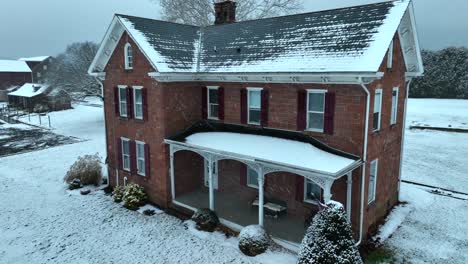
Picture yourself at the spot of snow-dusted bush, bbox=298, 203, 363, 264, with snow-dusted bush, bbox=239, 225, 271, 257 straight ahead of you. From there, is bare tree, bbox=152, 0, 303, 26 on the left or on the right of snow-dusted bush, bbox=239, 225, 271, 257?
right

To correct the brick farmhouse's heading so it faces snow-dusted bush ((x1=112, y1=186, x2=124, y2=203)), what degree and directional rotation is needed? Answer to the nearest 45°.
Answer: approximately 45° to its right

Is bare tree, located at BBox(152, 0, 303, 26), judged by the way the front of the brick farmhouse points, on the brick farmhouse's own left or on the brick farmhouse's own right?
on the brick farmhouse's own right

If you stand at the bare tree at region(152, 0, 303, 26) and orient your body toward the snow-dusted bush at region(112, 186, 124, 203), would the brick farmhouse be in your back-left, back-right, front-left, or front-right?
front-left

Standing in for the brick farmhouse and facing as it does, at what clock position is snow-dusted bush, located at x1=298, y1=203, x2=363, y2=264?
The snow-dusted bush is roughly at 10 o'clock from the brick farmhouse.

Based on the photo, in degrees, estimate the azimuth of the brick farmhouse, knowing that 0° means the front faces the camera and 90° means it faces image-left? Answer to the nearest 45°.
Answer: approximately 45°

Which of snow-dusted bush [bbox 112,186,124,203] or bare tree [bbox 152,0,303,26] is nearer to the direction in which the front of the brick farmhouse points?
the snow-dusted bush

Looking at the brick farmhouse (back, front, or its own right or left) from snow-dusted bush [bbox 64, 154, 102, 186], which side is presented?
right
